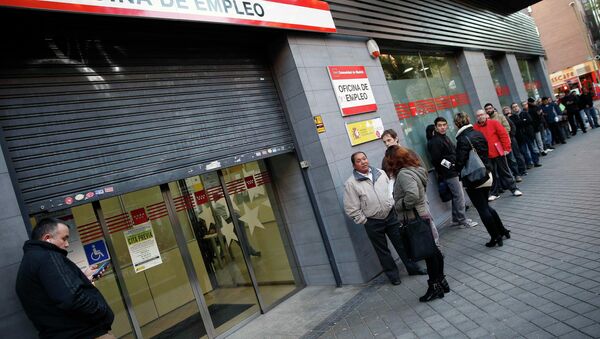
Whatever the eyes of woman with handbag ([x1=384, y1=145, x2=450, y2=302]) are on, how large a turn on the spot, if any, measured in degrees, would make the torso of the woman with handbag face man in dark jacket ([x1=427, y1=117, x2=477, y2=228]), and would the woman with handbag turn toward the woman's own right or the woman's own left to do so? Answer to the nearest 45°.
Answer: approximately 90° to the woman's own right

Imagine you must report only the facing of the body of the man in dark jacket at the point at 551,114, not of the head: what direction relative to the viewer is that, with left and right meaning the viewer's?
facing the viewer and to the left of the viewer

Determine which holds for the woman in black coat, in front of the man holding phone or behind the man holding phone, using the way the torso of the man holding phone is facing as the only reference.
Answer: in front

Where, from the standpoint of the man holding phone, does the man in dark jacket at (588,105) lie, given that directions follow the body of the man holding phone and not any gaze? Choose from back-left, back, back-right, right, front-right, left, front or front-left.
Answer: front

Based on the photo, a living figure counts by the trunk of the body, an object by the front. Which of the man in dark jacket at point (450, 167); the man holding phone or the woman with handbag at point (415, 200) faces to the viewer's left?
the woman with handbag

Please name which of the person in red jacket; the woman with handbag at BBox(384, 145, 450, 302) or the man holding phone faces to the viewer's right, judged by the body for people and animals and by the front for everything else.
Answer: the man holding phone

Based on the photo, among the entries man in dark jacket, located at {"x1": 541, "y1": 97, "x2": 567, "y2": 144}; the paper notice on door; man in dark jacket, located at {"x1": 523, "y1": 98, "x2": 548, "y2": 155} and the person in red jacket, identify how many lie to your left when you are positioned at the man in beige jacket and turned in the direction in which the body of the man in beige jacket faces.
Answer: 3

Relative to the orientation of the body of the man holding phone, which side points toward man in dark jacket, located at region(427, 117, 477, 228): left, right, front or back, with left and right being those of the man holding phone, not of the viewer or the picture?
front

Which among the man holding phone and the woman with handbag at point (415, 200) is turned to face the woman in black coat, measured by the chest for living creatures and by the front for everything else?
the man holding phone

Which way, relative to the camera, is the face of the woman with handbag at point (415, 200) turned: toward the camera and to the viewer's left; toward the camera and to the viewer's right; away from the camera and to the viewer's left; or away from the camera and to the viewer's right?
away from the camera and to the viewer's left

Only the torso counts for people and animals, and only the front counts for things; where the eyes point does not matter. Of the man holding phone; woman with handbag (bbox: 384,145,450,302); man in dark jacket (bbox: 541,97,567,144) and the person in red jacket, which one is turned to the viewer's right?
the man holding phone

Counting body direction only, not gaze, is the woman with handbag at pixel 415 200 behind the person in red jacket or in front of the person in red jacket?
in front

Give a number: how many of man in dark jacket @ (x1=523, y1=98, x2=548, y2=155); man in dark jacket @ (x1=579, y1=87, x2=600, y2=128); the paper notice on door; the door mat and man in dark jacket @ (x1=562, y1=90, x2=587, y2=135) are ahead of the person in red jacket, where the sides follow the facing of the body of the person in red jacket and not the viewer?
2
